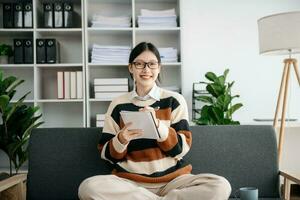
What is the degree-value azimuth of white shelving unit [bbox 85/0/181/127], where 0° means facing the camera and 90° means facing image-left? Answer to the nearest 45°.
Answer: approximately 0°

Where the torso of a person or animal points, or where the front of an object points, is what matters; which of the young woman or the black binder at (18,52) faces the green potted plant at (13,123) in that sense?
the black binder

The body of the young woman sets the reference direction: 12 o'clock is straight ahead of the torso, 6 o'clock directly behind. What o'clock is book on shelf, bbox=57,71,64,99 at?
The book on shelf is roughly at 5 o'clock from the young woman.

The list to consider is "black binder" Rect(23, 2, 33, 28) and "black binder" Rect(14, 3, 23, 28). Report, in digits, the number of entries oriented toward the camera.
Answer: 2

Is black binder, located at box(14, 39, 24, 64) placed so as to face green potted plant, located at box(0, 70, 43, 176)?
yes

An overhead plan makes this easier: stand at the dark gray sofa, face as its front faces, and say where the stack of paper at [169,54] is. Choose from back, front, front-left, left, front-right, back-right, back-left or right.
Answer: back
